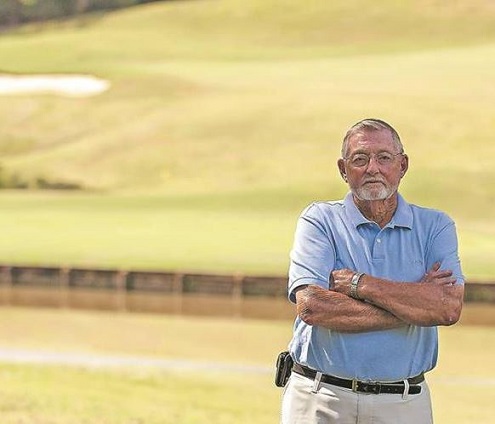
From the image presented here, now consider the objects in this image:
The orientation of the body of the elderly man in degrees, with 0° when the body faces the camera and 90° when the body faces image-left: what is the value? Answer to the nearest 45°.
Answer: approximately 0°

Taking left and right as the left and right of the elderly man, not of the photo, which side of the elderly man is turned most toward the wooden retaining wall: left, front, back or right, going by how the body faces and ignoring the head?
back
